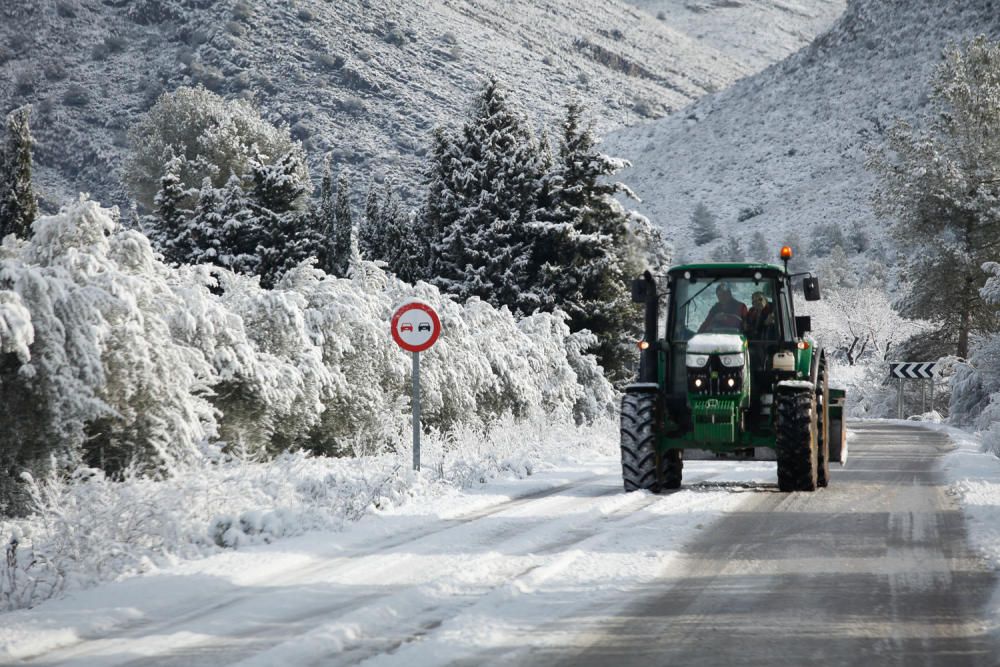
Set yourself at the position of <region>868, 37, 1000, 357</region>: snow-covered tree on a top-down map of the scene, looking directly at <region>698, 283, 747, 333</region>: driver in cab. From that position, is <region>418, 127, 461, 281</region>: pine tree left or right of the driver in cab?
right

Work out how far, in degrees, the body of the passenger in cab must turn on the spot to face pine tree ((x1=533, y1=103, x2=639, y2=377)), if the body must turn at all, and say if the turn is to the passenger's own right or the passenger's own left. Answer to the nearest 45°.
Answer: approximately 180°

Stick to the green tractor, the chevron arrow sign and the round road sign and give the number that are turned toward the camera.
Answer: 3

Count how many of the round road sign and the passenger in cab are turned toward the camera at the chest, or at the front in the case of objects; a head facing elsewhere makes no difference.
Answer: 2

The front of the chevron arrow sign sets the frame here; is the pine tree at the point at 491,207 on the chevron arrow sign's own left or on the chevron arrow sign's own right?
on the chevron arrow sign's own right

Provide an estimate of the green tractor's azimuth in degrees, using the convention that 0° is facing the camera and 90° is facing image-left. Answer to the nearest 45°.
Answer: approximately 0°
